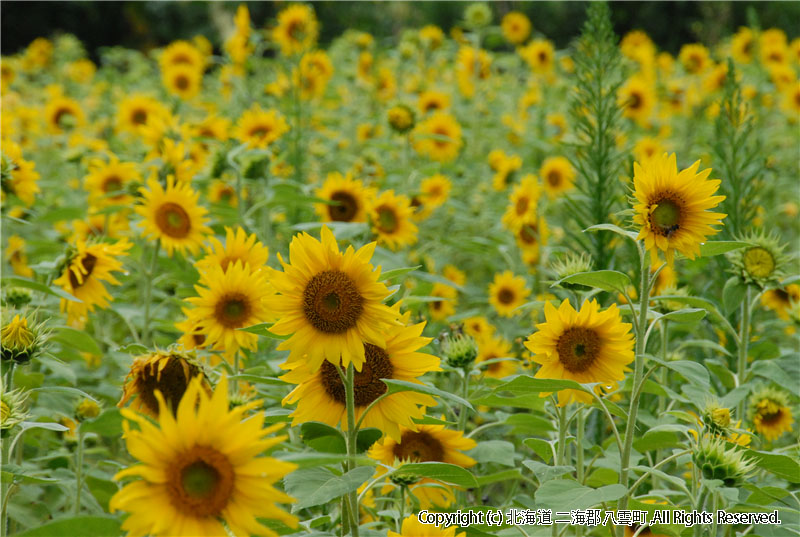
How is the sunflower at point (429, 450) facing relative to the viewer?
toward the camera

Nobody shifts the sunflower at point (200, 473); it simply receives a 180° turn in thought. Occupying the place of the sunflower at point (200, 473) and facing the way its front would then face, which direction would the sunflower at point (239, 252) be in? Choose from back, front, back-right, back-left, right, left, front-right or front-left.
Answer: front

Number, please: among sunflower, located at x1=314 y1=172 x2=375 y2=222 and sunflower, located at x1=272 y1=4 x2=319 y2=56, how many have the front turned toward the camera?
2

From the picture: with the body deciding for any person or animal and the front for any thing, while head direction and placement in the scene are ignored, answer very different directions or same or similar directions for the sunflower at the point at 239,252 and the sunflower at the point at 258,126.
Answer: same or similar directions

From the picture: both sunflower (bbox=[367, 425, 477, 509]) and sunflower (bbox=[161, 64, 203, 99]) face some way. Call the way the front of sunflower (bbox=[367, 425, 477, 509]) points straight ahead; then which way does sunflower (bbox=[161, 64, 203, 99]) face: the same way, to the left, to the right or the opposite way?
the same way

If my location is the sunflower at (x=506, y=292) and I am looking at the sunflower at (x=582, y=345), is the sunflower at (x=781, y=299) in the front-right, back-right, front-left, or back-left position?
front-left

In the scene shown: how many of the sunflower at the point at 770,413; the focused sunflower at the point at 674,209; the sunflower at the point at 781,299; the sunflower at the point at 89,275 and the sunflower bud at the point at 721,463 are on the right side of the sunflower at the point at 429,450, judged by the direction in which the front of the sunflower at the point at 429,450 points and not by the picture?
1

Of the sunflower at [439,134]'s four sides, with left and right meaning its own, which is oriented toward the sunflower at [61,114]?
right

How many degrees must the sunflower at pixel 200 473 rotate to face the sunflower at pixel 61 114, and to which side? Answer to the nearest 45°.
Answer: approximately 180°

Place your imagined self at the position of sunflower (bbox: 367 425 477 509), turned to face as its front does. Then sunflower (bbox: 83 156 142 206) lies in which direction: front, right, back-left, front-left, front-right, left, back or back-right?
back-right

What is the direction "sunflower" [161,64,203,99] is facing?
toward the camera

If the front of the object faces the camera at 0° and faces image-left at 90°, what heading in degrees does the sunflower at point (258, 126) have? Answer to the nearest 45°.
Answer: approximately 0°

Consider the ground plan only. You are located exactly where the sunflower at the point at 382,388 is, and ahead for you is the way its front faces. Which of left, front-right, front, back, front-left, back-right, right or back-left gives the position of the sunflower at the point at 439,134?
back

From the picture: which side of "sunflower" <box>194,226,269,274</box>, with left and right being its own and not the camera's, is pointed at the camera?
front

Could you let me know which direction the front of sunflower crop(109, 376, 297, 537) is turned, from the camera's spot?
facing the viewer

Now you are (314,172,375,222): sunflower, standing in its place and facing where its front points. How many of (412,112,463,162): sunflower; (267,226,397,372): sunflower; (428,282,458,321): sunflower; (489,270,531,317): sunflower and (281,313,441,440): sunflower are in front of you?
2

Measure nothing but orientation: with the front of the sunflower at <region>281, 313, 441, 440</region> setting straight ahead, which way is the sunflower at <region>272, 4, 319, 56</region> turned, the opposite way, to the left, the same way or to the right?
the same way
